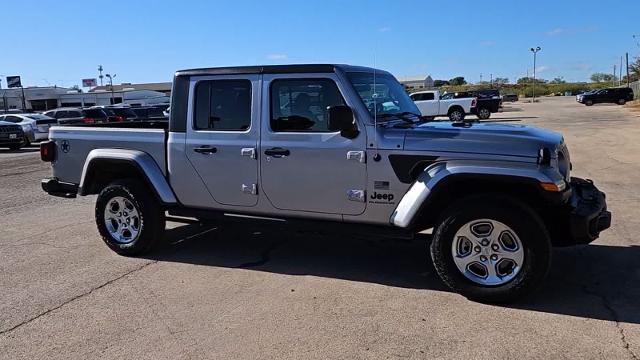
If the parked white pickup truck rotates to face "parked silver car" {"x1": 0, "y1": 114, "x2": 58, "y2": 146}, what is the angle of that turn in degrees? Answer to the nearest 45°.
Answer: approximately 45° to its left

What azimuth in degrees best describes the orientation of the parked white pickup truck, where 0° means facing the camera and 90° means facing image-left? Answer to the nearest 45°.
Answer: approximately 90°

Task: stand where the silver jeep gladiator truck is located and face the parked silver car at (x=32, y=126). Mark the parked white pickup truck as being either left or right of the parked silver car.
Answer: right

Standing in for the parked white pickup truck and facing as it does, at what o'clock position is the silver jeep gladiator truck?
The silver jeep gladiator truck is roughly at 9 o'clock from the parked white pickup truck.
